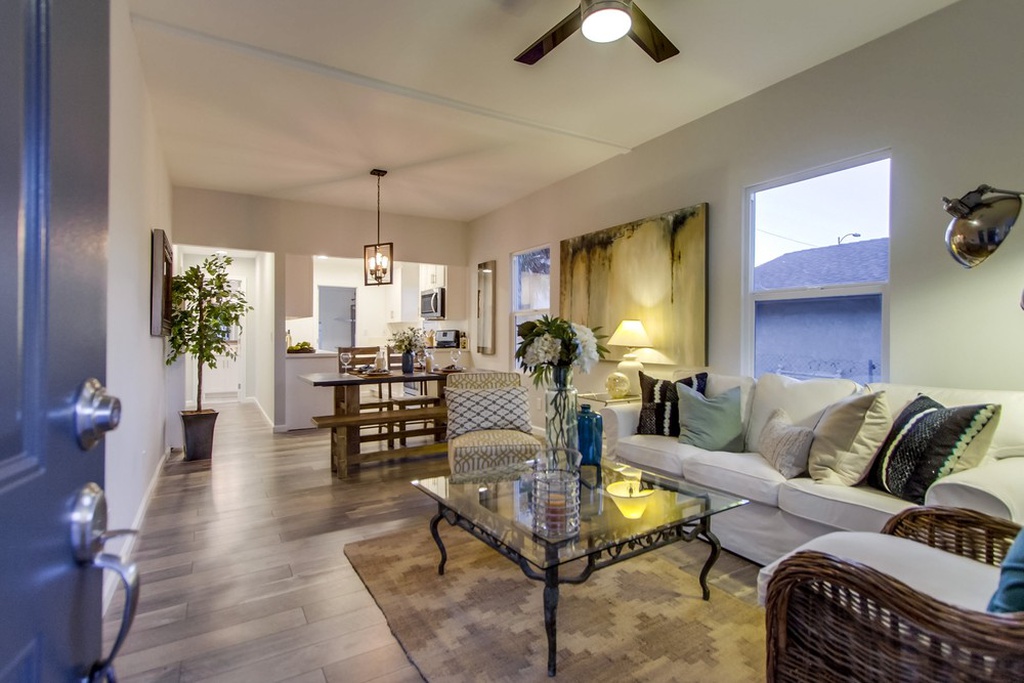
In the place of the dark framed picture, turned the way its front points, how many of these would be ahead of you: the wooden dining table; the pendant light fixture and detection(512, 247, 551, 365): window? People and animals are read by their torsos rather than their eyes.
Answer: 3

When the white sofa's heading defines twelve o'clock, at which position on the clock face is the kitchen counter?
The kitchen counter is roughly at 2 o'clock from the white sofa.

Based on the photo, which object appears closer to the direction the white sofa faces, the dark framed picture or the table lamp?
the dark framed picture

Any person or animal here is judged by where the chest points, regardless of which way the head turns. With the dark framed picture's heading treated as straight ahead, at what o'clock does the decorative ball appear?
The decorative ball is roughly at 1 o'clock from the dark framed picture.

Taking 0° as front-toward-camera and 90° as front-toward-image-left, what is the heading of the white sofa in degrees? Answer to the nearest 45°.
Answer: approximately 45°

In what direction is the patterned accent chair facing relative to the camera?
toward the camera

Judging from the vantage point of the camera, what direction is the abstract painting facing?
facing the viewer and to the left of the viewer

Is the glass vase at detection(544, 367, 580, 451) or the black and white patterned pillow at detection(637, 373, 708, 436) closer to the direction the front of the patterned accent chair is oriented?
the glass vase

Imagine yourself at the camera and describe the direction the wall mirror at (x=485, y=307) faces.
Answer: facing to the left of the viewer

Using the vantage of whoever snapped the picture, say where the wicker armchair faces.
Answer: facing away from the viewer and to the left of the viewer

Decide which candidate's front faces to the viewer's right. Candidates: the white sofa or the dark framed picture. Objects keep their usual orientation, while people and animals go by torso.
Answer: the dark framed picture

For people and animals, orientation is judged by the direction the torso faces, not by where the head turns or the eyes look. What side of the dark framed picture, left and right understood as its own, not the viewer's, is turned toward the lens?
right

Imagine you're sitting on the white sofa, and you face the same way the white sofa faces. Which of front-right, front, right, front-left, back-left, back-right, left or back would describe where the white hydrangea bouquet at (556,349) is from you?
front

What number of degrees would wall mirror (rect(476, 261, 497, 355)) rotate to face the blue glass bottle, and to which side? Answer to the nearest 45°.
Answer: approximately 90° to its left
